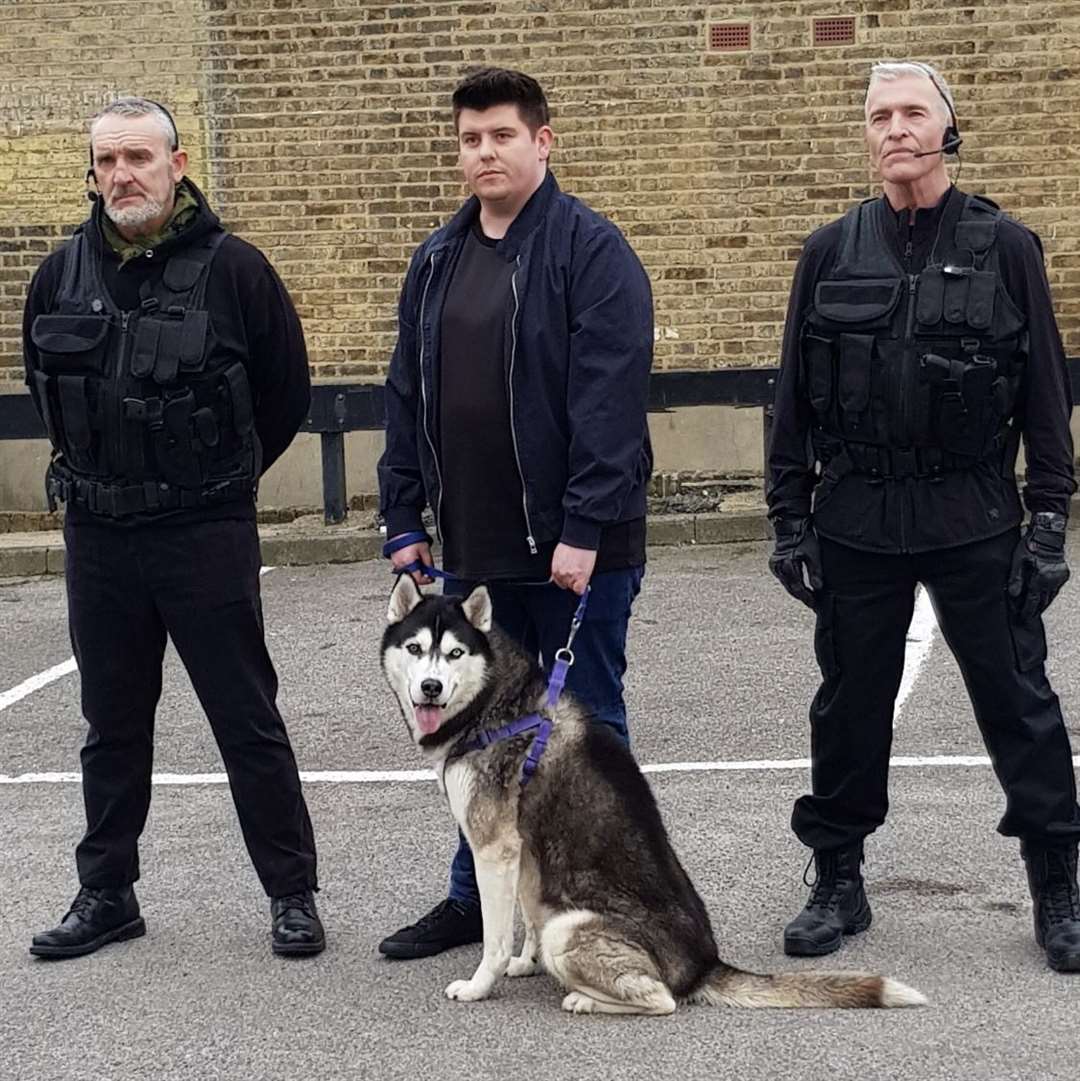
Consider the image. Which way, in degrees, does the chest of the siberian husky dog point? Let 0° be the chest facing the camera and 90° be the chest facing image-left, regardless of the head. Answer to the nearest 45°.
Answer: approximately 90°

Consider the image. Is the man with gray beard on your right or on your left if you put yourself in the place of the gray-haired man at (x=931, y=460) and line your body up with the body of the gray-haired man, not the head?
on your right

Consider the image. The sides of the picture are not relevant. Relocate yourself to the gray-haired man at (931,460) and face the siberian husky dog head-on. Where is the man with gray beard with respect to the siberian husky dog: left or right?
right

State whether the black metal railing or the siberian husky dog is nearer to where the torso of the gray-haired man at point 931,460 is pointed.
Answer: the siberian husky dog

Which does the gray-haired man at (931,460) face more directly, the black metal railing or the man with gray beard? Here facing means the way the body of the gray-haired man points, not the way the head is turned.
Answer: the man with gray beard

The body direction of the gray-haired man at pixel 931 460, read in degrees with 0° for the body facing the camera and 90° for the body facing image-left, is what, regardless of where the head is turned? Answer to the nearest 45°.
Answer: approximately 0°

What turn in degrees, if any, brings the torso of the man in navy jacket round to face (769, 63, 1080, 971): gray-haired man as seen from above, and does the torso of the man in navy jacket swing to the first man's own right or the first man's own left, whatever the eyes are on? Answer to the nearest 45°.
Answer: approximately 135° to the first man's own left

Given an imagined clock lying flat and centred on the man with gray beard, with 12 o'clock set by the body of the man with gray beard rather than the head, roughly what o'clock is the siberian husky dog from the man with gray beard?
The siberian husky dog is roughly at 9 o'clock from the man with gray beard.
